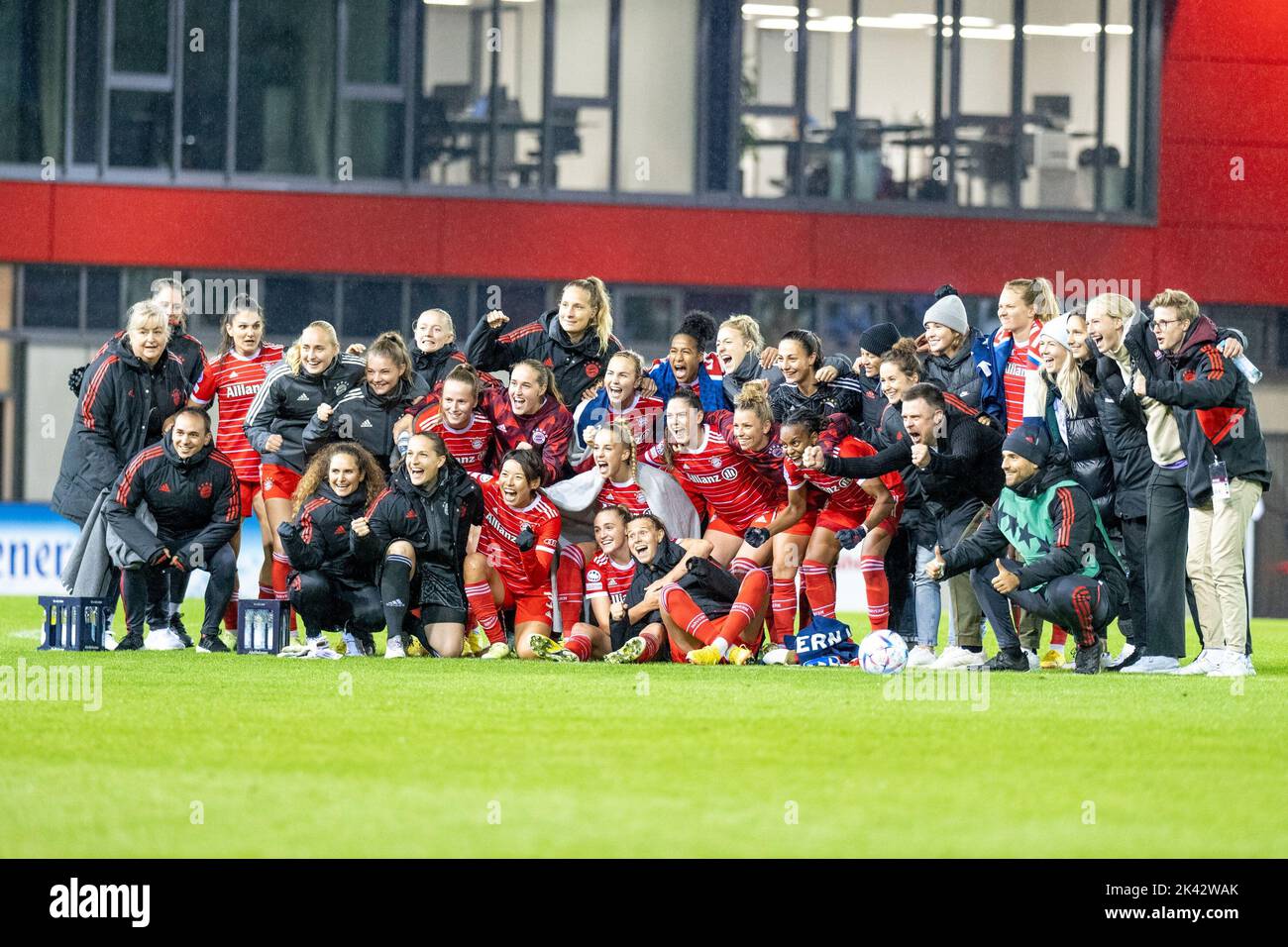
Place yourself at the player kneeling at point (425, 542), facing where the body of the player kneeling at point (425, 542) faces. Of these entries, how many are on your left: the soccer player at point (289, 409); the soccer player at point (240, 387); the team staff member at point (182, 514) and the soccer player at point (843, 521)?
1

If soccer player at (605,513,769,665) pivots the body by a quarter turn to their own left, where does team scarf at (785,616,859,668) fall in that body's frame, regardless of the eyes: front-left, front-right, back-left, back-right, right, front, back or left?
front

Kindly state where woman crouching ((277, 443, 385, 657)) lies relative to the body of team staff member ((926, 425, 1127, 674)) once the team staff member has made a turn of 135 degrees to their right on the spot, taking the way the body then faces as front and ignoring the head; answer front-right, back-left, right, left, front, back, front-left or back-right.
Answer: left

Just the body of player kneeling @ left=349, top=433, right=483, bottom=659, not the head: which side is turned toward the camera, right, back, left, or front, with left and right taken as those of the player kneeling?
front

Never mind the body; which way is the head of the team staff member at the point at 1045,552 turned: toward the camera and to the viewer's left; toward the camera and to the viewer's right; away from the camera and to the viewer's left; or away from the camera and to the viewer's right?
toward the camera and to the viewer's left

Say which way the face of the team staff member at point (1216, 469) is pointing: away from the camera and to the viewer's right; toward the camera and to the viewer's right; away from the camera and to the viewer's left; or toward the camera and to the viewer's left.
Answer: toward the camera and to the viewer's left

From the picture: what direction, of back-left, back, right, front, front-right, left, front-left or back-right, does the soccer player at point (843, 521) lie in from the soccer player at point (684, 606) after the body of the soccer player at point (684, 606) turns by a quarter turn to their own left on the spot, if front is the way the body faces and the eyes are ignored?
front

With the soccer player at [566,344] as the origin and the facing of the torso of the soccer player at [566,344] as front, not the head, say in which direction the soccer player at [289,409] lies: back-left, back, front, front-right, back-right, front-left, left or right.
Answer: front-right

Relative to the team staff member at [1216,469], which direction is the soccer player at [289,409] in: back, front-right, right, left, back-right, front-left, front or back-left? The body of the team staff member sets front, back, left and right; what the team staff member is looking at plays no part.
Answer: front-right

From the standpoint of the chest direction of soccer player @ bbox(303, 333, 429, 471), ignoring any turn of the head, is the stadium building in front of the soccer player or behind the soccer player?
behind

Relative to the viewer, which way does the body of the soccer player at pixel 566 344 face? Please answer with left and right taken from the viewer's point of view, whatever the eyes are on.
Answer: facing the viewer and to the left of the viewer

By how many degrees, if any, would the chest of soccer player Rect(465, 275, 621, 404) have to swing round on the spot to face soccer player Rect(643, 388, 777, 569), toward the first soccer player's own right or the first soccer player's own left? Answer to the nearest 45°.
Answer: approximately 90° to the first soccer player's own left

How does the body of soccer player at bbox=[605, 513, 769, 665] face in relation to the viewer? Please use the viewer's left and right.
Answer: facing the viewer
